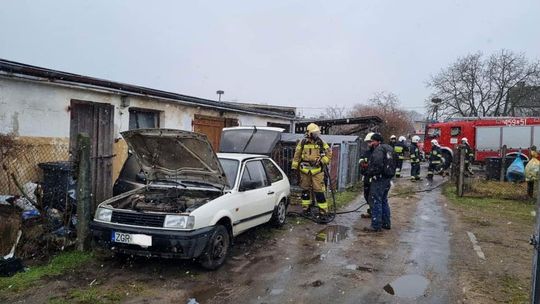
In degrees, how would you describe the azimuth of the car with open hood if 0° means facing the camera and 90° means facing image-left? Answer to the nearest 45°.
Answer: approximately 45°

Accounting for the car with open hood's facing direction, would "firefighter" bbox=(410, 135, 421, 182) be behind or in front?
behind

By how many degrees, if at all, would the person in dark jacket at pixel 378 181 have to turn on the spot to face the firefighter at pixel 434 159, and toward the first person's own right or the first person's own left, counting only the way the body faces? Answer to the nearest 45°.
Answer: approximately 90° to the first person's own right

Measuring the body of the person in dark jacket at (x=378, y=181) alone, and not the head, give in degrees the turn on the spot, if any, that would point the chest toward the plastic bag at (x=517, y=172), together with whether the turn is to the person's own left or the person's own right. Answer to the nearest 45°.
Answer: approximately 135° to the person's own right

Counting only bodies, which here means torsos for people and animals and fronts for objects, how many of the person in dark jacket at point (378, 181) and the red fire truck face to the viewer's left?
2

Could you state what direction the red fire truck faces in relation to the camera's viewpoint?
facing to the left of the viewer

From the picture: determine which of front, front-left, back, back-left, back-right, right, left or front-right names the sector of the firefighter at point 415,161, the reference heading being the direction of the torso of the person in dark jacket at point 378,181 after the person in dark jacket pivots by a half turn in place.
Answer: left

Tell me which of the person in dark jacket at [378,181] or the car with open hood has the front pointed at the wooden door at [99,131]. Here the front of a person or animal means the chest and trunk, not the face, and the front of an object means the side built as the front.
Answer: the person in dark jacket

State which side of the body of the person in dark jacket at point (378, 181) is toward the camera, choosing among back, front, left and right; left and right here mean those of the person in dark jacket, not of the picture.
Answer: left

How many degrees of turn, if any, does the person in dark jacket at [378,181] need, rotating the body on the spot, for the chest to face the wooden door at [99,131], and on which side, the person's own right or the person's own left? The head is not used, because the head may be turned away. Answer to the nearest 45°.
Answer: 0° — they already face it

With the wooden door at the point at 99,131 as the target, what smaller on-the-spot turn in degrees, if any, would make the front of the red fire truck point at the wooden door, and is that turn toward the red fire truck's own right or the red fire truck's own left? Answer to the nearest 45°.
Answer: approximately 45° to the red fire truck's own left

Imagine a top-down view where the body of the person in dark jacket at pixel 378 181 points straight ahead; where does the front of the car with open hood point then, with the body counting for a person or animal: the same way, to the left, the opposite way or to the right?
to the left

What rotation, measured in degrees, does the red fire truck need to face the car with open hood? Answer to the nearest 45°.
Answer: approximately 90° to its left

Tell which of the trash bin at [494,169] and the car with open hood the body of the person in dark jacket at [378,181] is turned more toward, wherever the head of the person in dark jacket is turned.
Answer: the car with open hood

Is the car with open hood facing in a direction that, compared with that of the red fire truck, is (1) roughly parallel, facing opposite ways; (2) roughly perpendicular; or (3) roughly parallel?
roughly perpendicular
